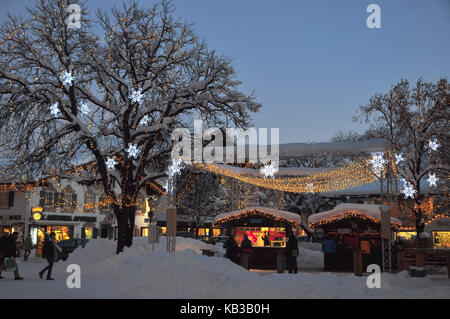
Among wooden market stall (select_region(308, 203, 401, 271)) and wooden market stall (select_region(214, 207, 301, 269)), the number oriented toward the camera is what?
2

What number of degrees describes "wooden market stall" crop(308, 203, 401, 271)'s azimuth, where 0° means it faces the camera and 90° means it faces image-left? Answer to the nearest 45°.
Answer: approximately 0°

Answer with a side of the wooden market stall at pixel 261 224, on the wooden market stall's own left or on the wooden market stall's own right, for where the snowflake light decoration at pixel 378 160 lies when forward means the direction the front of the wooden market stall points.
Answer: on the wooden market stall's own left

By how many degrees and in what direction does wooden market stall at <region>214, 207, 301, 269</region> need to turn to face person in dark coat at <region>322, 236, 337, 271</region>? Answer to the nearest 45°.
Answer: approximately 45° to its left

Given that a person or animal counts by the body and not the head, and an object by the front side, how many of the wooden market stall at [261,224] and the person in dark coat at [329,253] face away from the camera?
1

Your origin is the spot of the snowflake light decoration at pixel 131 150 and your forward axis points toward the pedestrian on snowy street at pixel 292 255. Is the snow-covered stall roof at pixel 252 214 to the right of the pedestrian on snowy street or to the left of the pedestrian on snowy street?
left

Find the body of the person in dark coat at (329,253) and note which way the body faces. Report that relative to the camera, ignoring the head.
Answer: away from the camera

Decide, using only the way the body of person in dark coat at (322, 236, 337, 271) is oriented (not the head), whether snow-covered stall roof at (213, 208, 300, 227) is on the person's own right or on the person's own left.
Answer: on the person's own left
